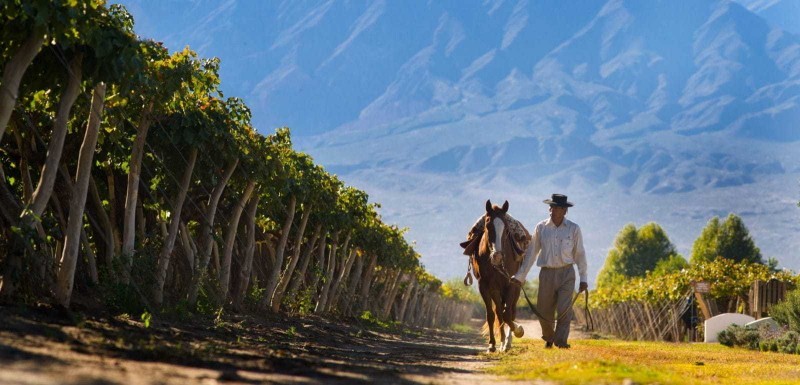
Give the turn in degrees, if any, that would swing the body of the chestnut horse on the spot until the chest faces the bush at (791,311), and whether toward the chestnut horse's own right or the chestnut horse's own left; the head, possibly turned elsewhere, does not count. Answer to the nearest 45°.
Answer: approximately 135° to the chestnut horse's own left

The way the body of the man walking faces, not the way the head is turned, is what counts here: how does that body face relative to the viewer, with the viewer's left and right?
facing the viewer

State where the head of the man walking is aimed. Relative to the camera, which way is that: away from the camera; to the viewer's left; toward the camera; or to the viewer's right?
toward the camera

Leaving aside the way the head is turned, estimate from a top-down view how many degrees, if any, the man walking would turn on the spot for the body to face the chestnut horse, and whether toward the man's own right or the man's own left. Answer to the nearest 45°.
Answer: approximately 135° to the man's own right

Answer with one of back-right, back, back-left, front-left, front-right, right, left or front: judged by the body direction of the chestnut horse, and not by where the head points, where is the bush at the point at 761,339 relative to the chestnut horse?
back-left

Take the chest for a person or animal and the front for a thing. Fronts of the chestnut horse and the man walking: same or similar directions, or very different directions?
same or similar directions

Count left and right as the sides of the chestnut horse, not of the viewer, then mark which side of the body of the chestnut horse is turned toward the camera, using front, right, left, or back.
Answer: front

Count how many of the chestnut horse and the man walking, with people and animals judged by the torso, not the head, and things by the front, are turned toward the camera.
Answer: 2

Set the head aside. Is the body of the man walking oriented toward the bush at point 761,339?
no
